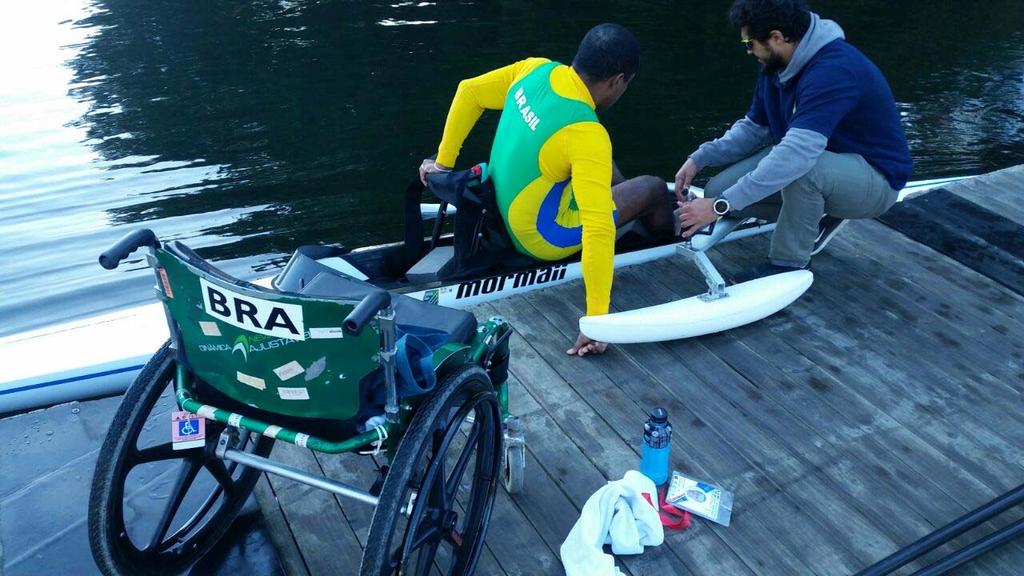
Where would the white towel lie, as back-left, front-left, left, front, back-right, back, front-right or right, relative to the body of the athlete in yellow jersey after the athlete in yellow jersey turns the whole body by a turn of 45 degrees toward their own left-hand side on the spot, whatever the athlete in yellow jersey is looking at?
back

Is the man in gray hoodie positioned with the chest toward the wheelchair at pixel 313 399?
no

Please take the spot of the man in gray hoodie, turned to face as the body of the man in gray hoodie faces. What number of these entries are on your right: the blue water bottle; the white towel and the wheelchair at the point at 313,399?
0

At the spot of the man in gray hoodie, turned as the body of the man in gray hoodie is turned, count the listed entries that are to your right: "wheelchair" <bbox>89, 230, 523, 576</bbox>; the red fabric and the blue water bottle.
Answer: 0

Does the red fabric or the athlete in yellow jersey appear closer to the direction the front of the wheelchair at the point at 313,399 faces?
the athlete in yellow jersey

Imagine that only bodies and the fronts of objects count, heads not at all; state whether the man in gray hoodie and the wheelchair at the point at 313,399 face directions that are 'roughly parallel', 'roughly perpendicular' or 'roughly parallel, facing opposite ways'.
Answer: roughly perpendicular

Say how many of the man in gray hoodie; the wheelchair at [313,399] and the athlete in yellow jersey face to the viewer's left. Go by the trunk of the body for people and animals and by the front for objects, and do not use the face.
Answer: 1

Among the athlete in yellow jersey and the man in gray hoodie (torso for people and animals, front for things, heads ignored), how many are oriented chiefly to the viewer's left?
1

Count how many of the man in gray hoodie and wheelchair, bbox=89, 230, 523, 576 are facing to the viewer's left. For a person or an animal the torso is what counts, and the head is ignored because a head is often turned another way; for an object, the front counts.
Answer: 1

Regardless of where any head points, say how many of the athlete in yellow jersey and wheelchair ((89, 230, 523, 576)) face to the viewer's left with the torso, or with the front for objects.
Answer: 0

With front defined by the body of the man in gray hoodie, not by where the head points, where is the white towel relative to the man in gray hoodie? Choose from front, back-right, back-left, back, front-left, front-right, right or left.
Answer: left

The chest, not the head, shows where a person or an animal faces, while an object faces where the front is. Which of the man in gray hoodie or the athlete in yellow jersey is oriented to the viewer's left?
the man in gray hoodie

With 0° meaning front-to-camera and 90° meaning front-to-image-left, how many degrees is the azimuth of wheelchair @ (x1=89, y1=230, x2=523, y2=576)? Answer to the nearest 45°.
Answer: approximately 225°

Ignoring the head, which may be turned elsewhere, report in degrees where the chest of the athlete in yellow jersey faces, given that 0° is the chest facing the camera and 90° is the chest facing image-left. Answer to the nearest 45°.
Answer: approximately 225°

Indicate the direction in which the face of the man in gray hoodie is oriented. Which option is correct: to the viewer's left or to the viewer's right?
to the viewer's left

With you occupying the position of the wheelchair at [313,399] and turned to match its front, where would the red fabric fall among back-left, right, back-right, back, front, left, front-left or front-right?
front-right

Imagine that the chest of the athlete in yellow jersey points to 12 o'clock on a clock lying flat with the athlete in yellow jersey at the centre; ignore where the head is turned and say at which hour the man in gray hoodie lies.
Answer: The man in gray hoodie is roughly at 1 o'clock from the athlete in yellow jersey.

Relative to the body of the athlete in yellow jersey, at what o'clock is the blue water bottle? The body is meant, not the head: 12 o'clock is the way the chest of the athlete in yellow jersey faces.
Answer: The blue water bottle is roughly at 4 o'clock from the athlete in yellow jersey.

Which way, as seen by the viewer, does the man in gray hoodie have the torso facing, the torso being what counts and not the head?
to the viewer's left

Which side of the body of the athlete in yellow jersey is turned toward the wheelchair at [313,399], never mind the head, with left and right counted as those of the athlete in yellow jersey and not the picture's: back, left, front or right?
back
